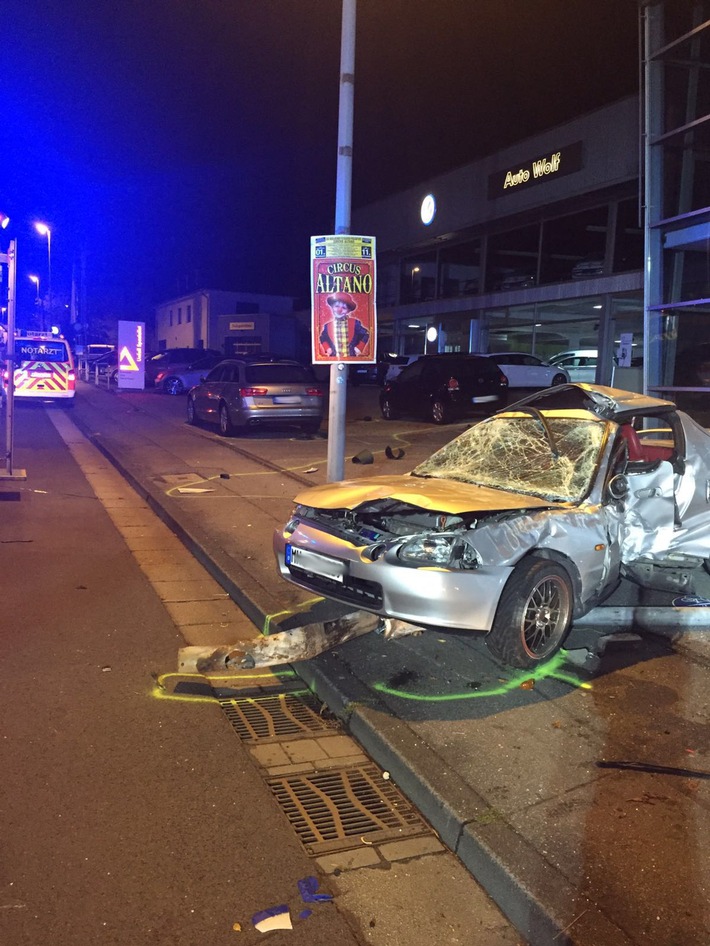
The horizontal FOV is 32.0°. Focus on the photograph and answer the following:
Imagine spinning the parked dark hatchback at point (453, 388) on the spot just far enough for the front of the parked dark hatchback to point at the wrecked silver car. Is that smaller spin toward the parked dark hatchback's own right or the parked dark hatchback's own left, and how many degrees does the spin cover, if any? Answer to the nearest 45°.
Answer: approximately 135° to the parked dark hatchback's own left

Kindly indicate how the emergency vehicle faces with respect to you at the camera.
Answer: facing away from the viewer

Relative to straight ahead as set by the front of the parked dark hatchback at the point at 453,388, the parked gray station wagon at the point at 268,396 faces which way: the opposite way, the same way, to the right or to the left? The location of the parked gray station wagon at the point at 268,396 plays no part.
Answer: the same way

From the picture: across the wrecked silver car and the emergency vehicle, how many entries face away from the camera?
1

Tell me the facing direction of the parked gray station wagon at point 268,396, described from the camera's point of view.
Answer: facing away from the viewer and to the left of the viewer

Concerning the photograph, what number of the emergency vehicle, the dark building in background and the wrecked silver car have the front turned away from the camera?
1

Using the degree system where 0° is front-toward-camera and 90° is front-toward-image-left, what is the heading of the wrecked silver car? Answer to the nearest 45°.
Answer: approximately 45°

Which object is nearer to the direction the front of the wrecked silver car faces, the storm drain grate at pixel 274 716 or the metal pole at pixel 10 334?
the storm drain grate

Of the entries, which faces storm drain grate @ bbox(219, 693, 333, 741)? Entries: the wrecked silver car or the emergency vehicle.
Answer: the wrecked silver car

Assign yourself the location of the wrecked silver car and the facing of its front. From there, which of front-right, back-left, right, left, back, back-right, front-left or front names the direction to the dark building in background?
back-right

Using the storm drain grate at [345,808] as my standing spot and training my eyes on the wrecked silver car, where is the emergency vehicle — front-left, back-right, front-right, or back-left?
front-left

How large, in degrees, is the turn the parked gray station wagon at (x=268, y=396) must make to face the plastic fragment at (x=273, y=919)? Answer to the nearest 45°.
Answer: approximately 135° to its left

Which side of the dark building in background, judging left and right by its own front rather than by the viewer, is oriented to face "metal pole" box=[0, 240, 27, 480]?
front

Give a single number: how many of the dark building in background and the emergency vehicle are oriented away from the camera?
1

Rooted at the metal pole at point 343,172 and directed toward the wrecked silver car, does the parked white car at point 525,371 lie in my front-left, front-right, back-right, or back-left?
back-left

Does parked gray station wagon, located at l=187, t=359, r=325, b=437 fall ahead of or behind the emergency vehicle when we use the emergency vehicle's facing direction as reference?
behind

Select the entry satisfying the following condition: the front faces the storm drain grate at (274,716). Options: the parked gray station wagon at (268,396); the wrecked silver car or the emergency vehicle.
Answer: the wrecked silver car

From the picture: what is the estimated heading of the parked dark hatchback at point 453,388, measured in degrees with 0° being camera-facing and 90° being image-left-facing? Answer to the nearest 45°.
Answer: approximately 135°

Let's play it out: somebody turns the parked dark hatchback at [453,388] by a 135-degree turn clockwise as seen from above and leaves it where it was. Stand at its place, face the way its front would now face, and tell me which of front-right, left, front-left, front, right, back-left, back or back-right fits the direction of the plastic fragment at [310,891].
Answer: right

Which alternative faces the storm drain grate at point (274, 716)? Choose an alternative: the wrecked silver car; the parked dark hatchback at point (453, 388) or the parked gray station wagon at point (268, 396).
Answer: the wrecked silver car
